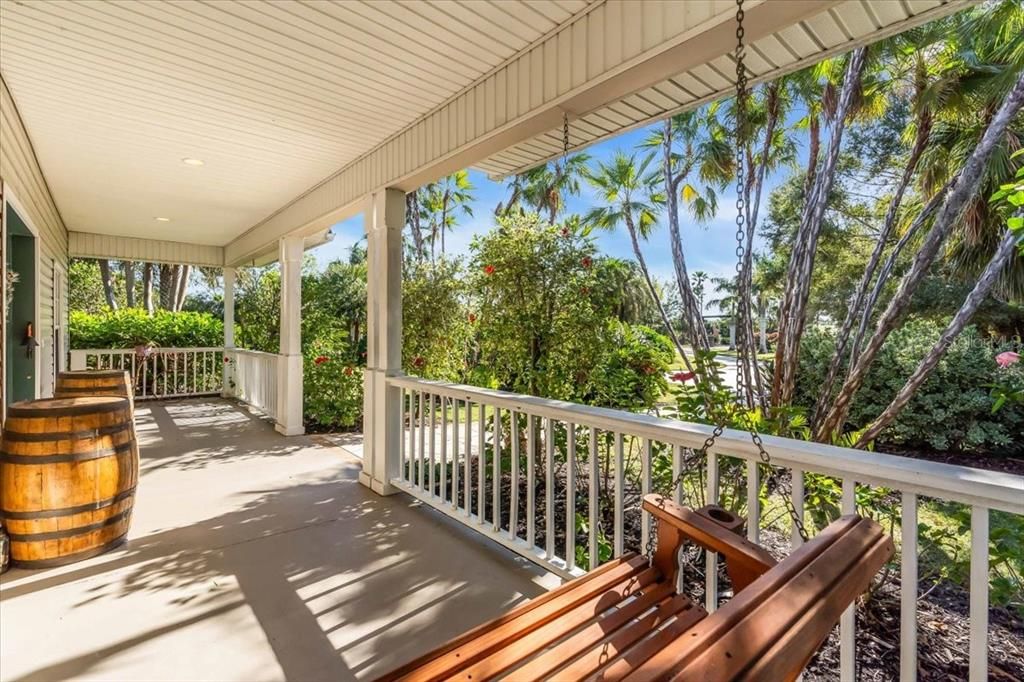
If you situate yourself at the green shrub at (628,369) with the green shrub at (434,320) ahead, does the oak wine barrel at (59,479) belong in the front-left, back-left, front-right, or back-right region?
front-left

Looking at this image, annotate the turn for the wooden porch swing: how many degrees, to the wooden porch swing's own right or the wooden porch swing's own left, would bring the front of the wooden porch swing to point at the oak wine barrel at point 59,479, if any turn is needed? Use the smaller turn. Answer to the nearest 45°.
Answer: approximately 45° to the wooden porch swing's own left

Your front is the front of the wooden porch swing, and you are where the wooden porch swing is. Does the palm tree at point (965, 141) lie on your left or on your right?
on your right

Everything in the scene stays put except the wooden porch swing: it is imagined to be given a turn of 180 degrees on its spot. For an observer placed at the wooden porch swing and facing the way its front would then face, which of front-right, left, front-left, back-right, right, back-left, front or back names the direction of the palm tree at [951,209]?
left

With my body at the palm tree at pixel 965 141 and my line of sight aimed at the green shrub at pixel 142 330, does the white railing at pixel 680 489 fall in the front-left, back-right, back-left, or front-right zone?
front-left

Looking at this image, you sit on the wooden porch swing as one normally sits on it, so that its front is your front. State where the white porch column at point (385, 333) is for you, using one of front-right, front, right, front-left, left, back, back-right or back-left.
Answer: front

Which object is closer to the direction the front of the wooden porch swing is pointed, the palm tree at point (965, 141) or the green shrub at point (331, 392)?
the green shrub

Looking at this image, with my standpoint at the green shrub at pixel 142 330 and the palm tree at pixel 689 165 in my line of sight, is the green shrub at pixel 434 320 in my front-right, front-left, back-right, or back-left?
front-right
